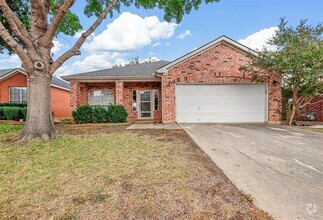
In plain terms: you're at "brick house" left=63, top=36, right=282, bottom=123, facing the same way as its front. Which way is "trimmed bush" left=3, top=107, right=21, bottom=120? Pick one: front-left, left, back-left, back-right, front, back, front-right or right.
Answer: right

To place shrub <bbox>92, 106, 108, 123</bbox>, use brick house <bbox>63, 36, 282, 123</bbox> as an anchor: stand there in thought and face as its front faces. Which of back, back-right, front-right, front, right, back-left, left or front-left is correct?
right

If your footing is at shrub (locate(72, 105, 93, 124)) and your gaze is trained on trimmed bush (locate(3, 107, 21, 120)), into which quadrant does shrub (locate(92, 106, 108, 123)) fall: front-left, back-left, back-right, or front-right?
back-right

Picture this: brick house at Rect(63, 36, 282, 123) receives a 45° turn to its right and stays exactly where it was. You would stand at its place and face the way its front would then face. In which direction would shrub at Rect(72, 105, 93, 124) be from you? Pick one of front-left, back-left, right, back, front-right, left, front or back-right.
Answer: front-right

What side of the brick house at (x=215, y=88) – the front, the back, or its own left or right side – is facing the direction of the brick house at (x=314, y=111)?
left

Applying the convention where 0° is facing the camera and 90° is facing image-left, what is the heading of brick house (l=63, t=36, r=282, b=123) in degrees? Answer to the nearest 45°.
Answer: approximately 0°

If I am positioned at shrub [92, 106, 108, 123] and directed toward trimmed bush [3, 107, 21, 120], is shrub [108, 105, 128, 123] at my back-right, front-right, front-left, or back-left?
back-right

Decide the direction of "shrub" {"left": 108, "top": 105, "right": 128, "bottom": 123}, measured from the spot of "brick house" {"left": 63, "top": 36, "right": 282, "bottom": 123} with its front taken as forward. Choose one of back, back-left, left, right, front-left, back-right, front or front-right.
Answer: right
